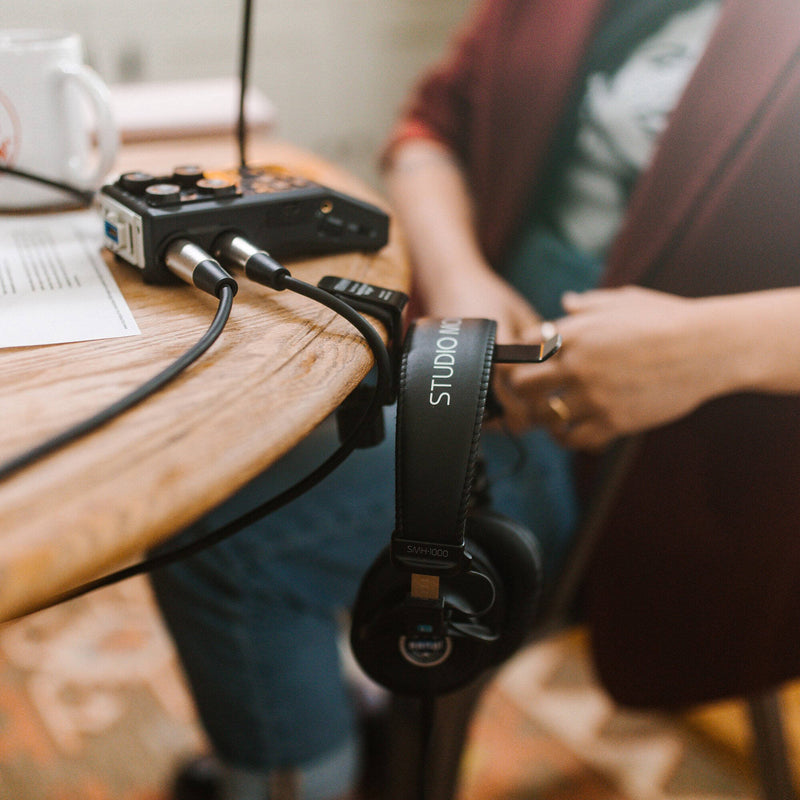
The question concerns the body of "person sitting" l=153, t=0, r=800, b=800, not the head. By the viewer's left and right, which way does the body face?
facing the viewer and to the left of the viewer
